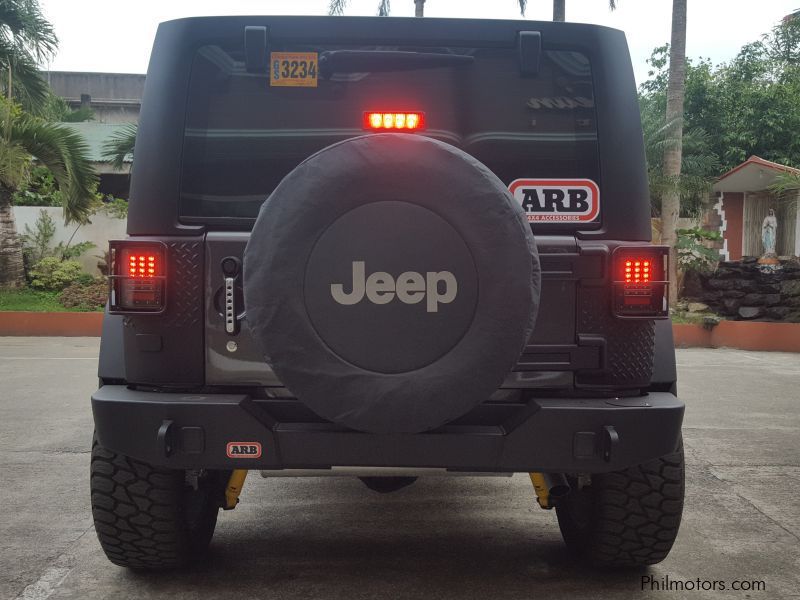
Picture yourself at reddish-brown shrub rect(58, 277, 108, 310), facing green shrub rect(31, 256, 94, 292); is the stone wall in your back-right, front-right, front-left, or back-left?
back-right

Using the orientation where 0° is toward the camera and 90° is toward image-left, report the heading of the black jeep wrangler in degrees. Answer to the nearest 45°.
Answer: approximately 180°

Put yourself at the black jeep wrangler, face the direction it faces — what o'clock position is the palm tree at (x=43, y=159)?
The palm tree is roughly at 11 o'clock from the black jeep wrangler.

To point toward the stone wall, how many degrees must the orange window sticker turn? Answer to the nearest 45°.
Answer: approximately 135° to its left
